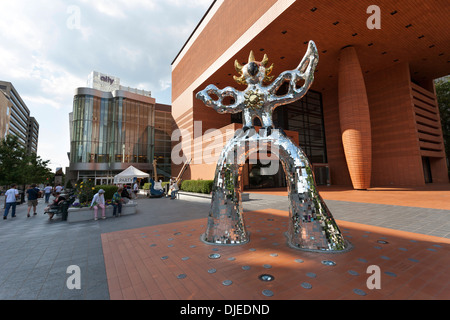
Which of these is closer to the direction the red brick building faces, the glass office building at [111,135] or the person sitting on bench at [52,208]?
the person sitting on bench

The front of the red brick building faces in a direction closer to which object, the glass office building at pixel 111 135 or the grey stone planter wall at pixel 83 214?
the grey stone planter wall

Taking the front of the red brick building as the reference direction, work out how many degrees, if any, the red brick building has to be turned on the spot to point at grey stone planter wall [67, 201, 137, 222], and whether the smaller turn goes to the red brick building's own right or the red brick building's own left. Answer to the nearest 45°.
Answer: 0° — it already faces it

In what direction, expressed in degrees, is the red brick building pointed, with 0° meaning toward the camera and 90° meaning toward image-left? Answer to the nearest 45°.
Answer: approximately 45°

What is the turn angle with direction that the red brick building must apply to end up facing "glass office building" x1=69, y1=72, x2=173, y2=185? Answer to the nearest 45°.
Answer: approximately 45° to its right

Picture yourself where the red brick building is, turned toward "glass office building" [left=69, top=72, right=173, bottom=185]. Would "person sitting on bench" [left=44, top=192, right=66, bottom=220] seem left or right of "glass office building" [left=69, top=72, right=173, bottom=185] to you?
left

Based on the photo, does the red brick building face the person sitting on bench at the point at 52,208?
yes
